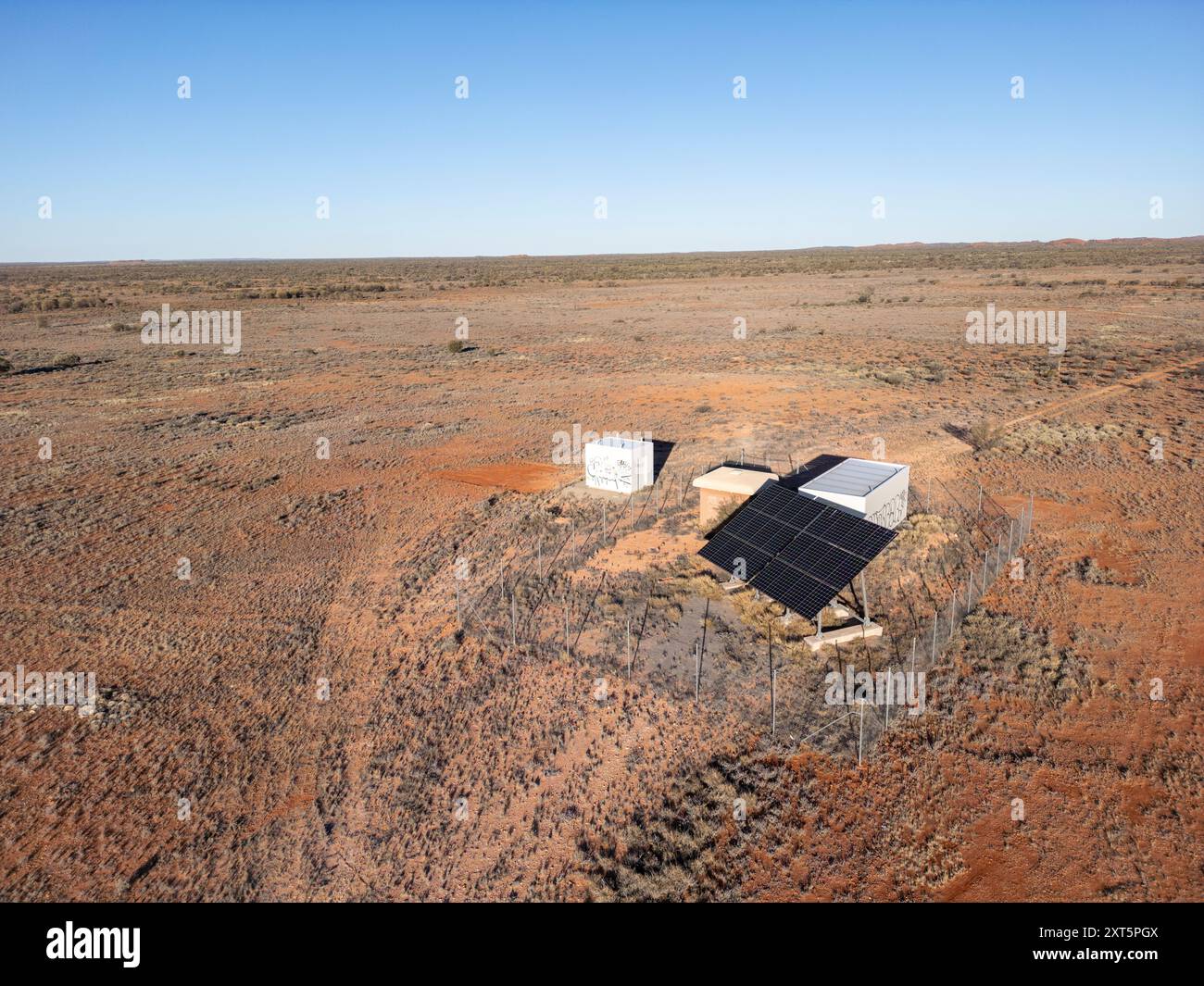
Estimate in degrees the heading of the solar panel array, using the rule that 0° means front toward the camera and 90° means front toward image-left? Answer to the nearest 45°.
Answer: approximately 45°

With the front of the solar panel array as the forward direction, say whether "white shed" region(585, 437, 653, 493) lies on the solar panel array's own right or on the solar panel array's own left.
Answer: on the solar panel array's own right
